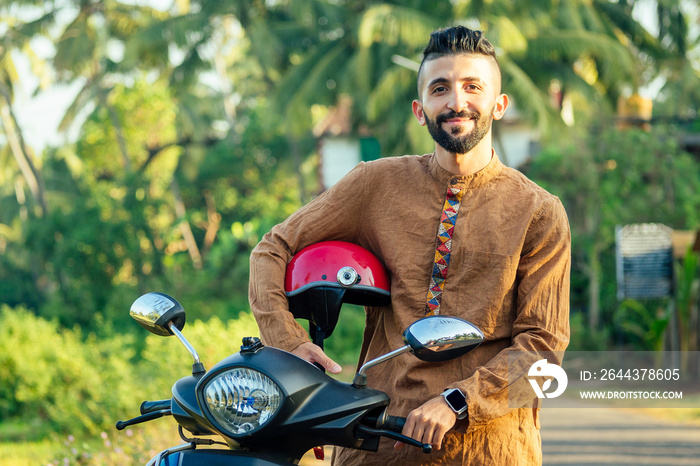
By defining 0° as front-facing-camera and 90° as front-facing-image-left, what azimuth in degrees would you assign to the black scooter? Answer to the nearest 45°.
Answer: approximately 45°

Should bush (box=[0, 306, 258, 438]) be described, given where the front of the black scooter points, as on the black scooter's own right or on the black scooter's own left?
on the black scooter's own right

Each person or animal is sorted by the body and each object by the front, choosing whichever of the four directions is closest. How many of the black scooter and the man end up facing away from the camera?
0

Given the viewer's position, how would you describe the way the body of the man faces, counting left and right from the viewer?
facing the viewer

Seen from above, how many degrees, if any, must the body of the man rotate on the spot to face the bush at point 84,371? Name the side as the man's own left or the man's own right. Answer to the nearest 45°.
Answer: approximately 135° to the man's own right
